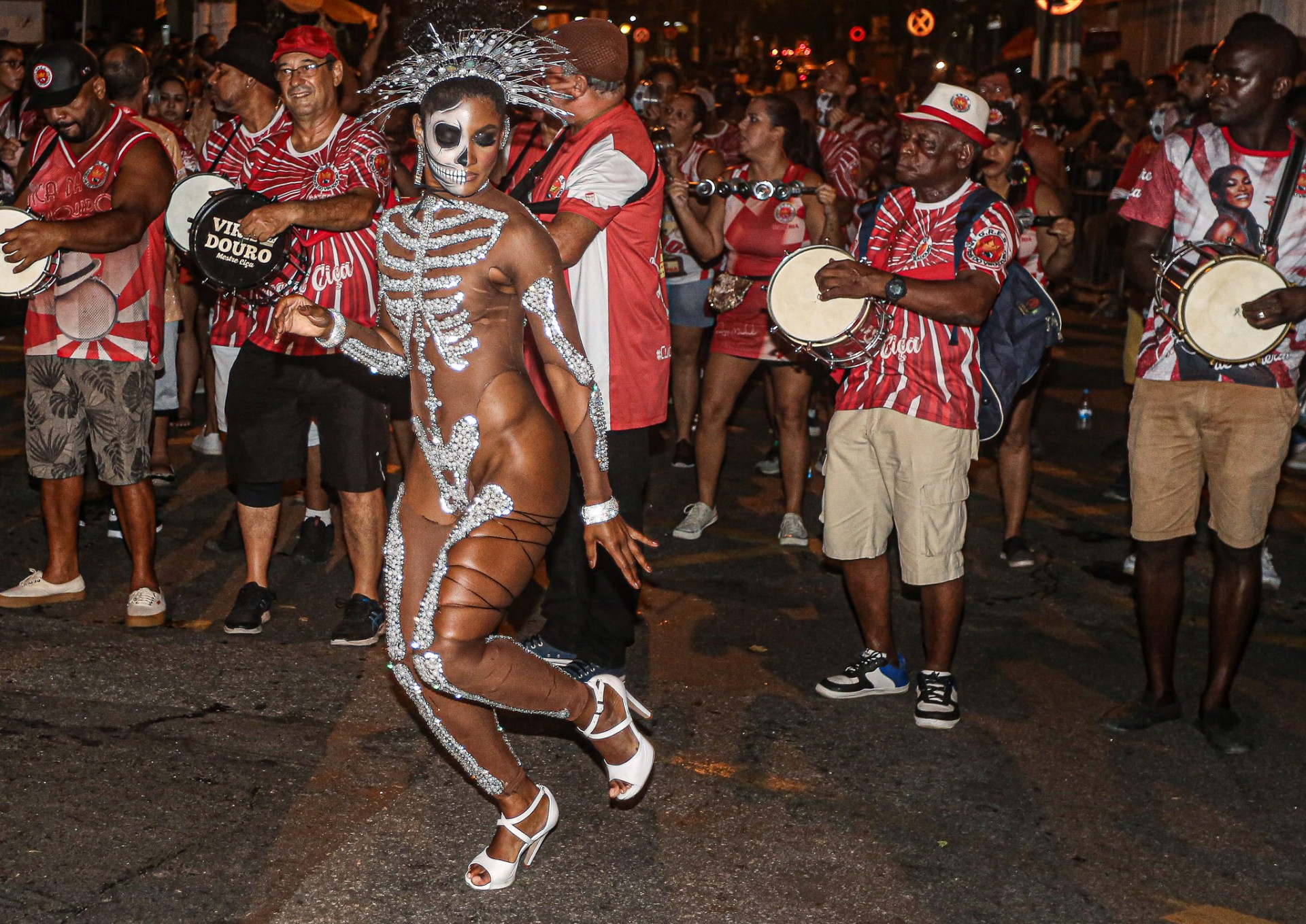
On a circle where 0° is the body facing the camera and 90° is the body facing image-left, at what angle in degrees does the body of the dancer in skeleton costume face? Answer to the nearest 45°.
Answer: approximately 45°

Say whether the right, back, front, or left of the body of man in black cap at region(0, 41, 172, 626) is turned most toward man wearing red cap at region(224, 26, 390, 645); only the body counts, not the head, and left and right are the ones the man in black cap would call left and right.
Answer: left

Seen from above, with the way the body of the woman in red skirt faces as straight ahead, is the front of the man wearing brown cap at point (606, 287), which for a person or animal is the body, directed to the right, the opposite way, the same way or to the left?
to the right

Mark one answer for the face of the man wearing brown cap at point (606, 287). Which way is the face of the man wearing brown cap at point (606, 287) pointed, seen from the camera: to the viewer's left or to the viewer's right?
to the viewer's left

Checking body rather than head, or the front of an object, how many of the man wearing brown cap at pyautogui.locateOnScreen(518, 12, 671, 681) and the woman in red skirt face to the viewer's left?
1

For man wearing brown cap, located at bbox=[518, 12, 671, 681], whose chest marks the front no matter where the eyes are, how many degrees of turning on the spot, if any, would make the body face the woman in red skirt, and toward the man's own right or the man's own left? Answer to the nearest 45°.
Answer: approximately 90° to the man's own right

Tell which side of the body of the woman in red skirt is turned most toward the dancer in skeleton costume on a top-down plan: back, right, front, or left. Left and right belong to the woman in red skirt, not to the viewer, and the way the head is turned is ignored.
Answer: front

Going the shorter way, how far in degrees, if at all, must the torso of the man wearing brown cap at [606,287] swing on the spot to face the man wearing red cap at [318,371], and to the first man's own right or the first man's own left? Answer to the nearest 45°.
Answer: approximately 45° to the first man's own right

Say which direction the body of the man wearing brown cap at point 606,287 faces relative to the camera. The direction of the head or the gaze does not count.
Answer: to the viewer's left

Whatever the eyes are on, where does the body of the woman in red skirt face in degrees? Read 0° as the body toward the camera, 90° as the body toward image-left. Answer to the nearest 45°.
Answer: approximately 0°

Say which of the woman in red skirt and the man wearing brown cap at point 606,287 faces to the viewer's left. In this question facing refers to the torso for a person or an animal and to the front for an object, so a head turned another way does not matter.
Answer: the man wearing brown cap

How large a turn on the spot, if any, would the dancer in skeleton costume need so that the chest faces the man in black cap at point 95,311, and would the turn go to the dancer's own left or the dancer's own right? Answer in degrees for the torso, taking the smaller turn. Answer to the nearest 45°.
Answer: approximately 90° to the dancer's own right

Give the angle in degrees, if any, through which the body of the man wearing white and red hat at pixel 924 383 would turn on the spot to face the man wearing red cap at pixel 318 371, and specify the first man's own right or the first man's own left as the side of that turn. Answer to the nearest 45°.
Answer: approximately 45° to the first man's own right
